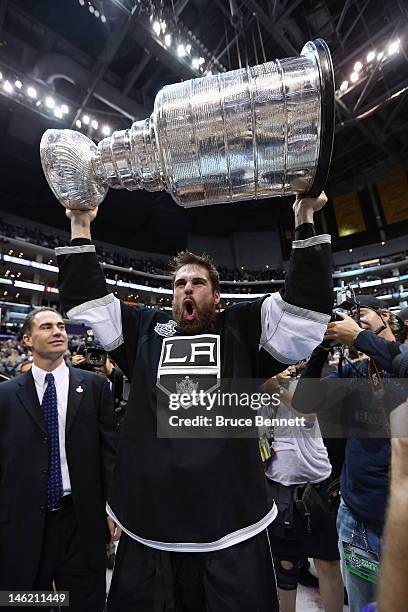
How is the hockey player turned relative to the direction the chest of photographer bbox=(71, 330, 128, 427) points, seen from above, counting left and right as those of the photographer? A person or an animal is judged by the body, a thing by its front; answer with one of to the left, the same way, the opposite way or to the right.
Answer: the same way

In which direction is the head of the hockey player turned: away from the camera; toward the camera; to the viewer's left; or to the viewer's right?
toward the camera

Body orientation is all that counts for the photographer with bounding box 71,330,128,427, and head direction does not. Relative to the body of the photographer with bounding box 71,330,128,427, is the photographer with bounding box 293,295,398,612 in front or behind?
in front

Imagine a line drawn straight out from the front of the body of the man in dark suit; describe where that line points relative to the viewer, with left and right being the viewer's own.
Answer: facing the viewer

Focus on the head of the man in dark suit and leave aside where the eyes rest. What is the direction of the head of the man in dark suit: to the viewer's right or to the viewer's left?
to the viewer's right

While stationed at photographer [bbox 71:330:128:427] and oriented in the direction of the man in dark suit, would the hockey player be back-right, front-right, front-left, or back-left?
front-left

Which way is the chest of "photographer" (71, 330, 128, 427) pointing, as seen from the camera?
toward the camera

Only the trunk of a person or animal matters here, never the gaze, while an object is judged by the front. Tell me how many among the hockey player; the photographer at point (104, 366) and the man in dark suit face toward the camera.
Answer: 3

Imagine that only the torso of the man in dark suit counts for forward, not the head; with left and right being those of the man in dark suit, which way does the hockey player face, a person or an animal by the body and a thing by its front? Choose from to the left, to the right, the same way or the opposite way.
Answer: the same way

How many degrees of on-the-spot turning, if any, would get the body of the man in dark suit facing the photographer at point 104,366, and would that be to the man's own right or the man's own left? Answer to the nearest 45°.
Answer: approximately 180°
